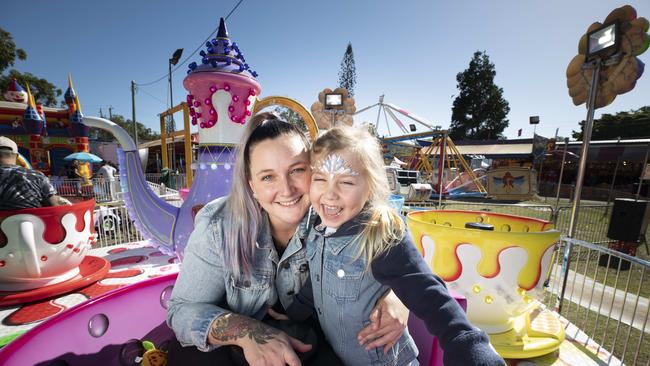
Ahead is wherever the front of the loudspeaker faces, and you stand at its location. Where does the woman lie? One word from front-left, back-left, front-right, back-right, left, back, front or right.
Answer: front-left

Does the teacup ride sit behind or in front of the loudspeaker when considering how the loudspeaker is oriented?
in front

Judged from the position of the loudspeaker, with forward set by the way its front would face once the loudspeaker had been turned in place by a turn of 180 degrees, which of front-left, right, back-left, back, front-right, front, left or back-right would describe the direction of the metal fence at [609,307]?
back-right

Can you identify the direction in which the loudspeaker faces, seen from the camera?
facing the viewer and to the left of the viewer

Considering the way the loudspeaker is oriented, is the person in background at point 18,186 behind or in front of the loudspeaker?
in front
